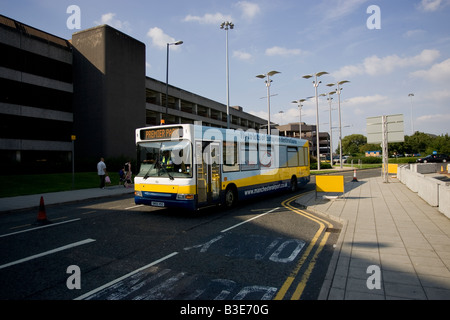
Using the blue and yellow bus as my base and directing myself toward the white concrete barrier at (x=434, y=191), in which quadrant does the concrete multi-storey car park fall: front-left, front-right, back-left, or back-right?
back-left

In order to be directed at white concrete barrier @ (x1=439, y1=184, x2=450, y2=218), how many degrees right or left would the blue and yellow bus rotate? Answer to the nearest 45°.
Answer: approximately 135° to its left

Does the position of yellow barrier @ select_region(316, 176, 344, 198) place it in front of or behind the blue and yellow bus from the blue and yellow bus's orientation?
behind

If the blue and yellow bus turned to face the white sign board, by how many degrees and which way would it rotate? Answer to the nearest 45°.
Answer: approximately 180°

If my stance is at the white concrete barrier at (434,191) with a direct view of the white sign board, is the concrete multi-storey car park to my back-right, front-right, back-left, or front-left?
front-left

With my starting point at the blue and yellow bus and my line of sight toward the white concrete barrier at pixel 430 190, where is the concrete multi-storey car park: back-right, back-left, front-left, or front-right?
back-left

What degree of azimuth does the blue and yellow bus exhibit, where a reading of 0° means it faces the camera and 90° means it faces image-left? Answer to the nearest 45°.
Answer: approximately 45°

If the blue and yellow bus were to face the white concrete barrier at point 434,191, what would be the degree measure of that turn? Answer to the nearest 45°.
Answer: approximately 135° to its left

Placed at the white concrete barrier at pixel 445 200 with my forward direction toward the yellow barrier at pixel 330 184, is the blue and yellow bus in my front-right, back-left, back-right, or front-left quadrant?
front-left

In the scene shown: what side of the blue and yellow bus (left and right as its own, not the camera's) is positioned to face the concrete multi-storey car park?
right
